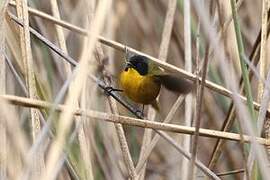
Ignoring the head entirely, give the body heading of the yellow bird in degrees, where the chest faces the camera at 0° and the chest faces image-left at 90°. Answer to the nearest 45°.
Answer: approximately 45°

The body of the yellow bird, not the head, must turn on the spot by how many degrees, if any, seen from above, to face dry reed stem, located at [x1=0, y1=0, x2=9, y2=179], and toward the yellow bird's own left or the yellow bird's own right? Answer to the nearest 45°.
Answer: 0° — it already faces it
